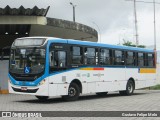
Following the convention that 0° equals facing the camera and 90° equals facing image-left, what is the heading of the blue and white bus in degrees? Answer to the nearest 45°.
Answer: approximately 45°
